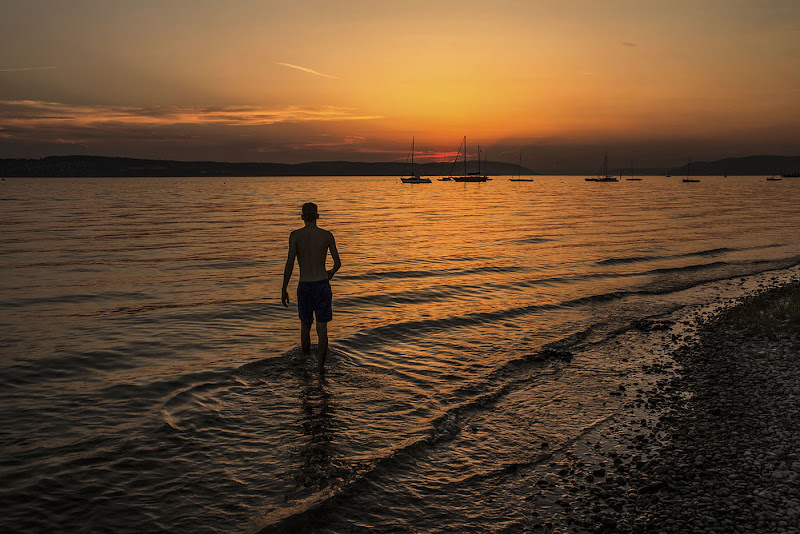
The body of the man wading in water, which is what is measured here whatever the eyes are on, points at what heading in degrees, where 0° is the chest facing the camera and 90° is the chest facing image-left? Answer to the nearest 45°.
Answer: approximately 180°
